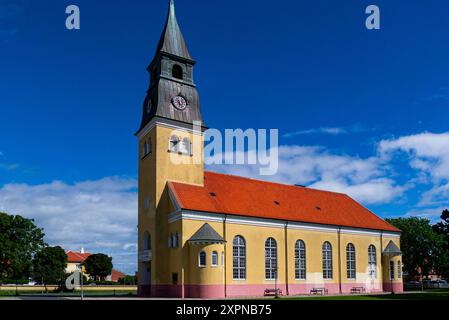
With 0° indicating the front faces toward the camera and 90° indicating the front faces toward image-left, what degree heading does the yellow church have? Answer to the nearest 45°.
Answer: approximately 45°
